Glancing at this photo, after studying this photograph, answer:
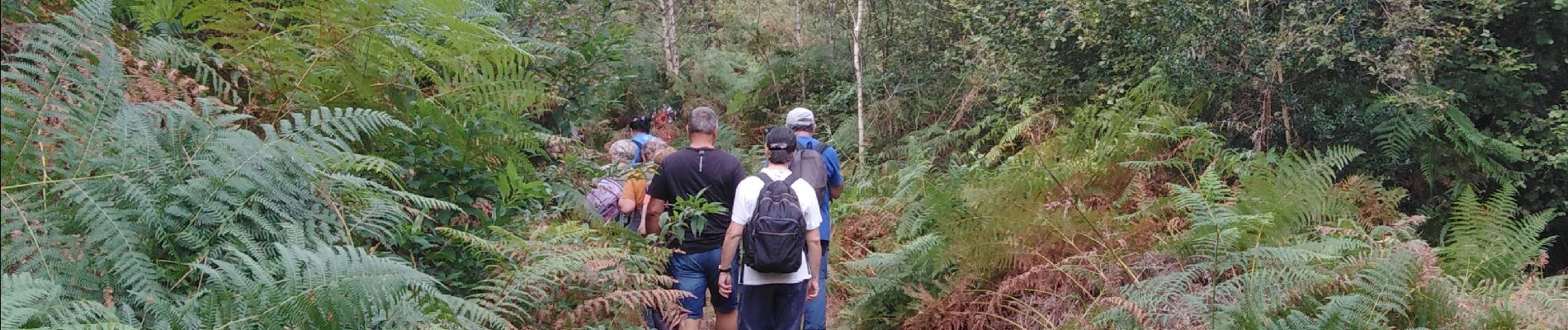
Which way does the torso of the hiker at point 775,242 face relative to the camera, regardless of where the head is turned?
away from the camera

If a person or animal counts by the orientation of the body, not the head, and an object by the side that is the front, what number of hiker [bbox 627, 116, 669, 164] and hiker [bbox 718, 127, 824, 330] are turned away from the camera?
2

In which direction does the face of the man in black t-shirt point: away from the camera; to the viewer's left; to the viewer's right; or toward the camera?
away from the camera

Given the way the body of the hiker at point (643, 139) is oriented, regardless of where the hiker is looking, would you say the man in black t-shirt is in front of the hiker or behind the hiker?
behind

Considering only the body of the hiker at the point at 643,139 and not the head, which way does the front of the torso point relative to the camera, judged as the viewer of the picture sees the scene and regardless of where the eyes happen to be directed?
away from the camera

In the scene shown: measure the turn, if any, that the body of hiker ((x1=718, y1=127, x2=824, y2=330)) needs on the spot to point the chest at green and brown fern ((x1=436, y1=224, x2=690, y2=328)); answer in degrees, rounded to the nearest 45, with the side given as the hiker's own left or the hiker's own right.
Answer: approximately 135° to the hiker's own left

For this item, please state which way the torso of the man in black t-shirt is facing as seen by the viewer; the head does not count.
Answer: away from the camera

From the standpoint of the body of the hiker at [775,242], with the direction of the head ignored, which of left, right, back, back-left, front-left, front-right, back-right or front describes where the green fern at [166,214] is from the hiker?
back-left

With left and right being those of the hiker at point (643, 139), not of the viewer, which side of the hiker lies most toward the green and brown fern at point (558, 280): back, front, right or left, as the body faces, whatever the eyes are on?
back

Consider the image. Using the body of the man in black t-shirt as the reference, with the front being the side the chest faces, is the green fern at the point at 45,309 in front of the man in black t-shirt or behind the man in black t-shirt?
behind
